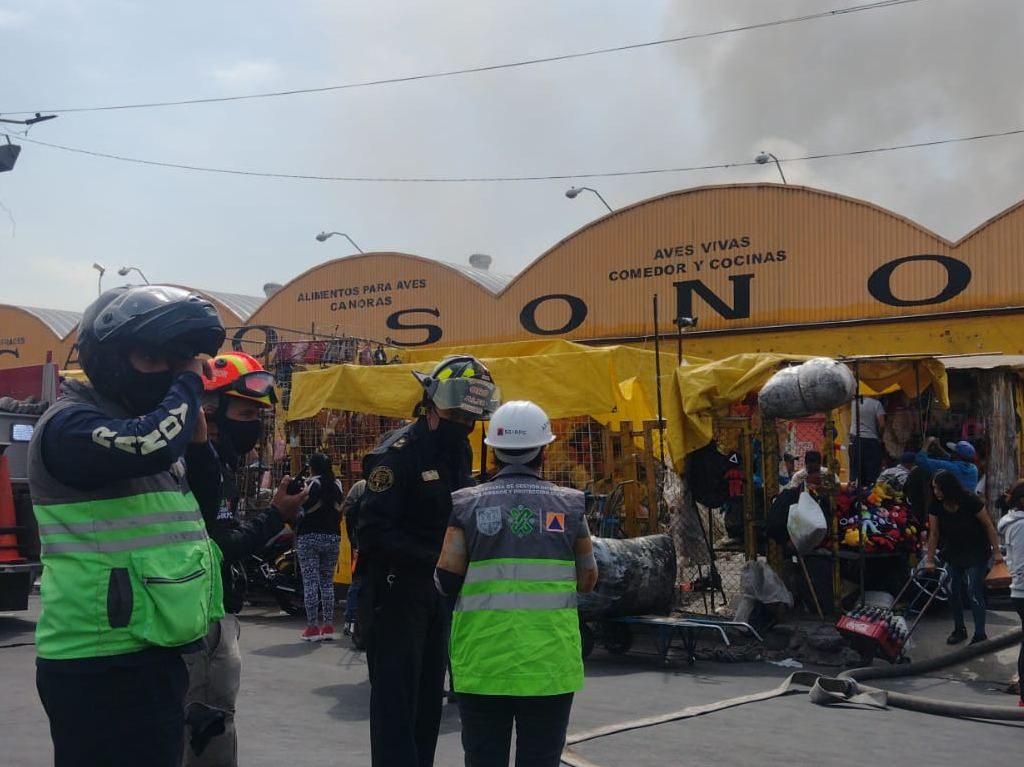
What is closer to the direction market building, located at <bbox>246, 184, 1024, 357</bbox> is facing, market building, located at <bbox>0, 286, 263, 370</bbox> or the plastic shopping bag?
the plastic shopping bag

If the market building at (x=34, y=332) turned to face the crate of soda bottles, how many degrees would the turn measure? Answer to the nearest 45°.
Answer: approximately 45° to its left

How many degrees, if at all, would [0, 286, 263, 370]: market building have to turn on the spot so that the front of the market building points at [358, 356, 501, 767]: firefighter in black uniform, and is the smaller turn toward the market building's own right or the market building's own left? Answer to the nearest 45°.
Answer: approximately 45° to the market building's own left

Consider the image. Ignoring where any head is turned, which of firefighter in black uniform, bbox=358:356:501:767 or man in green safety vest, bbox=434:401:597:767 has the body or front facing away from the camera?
the man in green safety vest

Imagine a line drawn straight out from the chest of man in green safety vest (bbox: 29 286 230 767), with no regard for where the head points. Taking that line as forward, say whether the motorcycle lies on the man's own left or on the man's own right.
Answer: on the man's own left

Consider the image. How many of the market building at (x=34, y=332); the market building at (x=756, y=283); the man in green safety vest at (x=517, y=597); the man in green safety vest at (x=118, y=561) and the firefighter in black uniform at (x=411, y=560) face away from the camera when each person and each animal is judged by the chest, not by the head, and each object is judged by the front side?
1

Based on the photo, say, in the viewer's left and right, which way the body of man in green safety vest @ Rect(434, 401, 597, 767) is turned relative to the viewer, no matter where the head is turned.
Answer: facing away from the viewer

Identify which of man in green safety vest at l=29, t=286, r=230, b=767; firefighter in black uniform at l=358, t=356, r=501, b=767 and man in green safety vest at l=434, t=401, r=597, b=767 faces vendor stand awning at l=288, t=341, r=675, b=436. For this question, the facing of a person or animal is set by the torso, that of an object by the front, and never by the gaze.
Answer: man in green safety vest at l=434, t=401, r=597, b=767

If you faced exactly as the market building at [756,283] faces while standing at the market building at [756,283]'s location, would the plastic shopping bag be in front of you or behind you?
in front

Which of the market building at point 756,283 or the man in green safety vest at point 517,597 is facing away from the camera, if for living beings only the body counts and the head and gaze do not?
the man in green safety vest

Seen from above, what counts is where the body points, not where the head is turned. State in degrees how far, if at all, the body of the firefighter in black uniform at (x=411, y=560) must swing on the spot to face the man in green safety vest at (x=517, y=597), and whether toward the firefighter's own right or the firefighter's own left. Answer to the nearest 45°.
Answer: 0° — they already face them

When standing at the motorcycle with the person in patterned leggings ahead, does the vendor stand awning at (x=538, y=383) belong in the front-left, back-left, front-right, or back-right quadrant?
front-left

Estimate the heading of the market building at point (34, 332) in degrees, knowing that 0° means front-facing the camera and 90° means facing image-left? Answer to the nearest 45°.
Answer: approximately 45°

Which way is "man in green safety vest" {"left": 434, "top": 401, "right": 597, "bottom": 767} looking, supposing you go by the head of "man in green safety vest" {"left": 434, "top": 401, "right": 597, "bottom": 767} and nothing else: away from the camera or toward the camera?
away from the camera

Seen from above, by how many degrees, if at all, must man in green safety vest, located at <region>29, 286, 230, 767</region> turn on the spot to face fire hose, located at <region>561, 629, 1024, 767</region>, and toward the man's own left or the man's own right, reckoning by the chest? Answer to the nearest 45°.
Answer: approximately 90° to the man's own left

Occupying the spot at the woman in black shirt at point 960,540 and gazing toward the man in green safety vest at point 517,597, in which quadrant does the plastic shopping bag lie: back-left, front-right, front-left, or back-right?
front-right

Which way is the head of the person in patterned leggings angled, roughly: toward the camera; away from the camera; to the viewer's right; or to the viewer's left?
away from the camera

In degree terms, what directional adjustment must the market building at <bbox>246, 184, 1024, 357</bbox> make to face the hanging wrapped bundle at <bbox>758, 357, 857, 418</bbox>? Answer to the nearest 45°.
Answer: approximately 45° to its left

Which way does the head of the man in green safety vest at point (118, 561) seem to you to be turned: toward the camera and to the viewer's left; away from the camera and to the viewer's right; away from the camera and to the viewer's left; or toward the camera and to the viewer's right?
toward the camera and to the viewer's right
